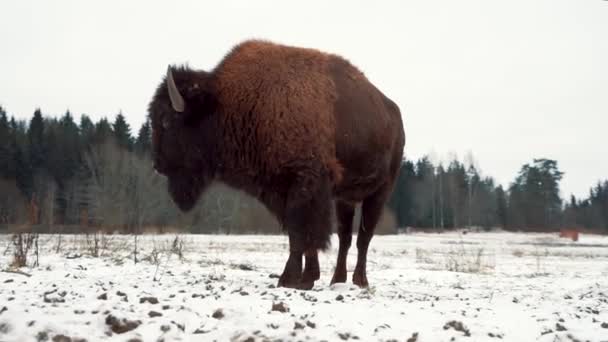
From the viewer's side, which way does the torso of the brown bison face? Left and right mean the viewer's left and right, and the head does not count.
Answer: facing the viewer and to the left of the viewer

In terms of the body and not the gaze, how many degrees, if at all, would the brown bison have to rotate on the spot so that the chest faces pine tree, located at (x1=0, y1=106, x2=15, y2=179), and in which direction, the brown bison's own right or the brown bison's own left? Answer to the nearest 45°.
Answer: approximately 90° to the brown bison's own right
